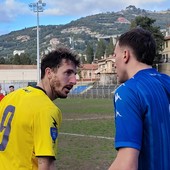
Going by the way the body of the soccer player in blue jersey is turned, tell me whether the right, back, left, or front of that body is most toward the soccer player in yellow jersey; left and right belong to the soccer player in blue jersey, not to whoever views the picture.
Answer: front

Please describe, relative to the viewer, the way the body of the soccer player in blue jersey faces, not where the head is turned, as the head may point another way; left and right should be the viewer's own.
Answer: facing away from the viewer and to the left of the viewer
